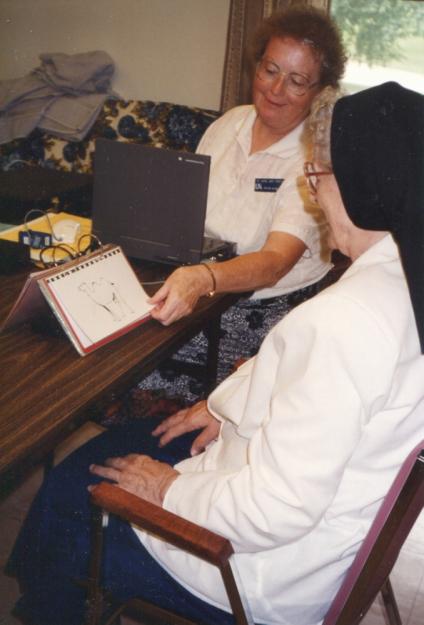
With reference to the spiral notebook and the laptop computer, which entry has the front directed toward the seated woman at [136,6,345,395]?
the laptop computer

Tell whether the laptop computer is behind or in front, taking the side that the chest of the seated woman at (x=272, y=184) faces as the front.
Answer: in front

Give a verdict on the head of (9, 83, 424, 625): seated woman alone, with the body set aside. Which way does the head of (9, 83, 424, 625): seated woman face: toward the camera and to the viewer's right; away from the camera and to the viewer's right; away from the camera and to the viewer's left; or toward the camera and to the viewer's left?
away from the camera and to the viewer's left

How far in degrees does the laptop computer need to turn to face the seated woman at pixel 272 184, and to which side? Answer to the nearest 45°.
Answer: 0° — it already faces them

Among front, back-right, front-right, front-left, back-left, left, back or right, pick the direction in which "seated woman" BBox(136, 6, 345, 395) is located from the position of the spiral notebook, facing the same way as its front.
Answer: left

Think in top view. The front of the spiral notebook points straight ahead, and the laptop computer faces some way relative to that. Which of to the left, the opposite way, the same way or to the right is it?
to the left

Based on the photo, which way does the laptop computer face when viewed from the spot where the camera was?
facing away from the viewer and to the right of the viewer

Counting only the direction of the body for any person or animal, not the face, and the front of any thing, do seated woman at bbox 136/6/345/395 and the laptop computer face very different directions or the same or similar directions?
very different directions
